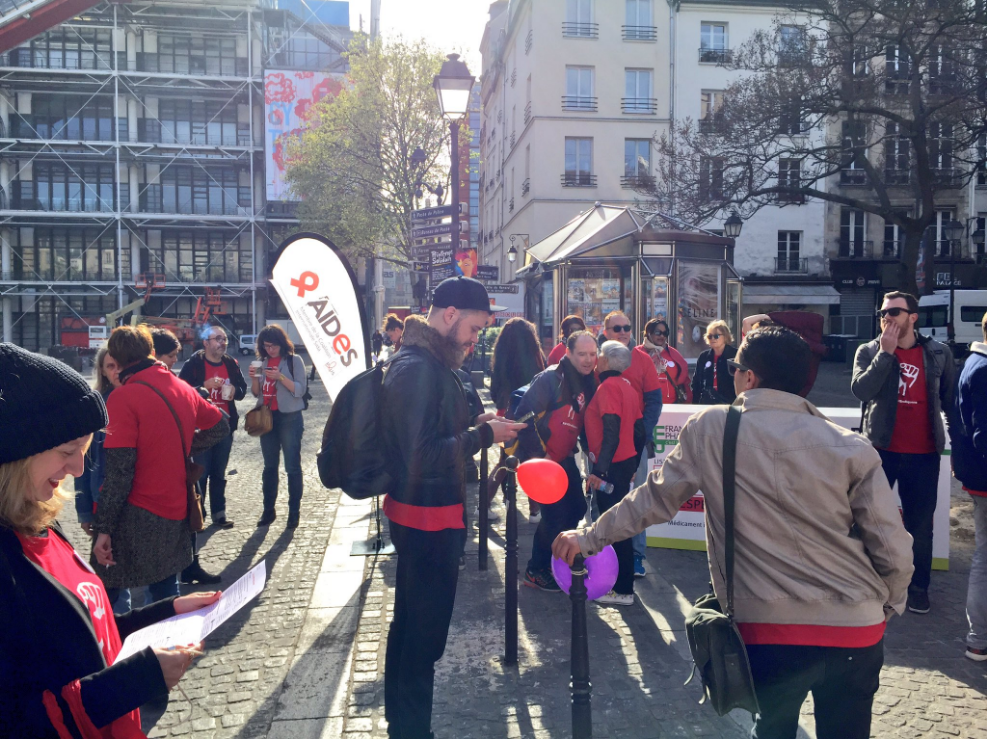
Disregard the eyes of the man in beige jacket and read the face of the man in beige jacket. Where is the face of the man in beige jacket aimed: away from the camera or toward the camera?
away from the camera

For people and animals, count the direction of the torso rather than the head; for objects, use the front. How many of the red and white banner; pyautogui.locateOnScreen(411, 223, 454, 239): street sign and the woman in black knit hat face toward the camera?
2

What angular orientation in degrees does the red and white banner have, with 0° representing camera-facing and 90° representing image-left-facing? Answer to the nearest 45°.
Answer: approximately 0°

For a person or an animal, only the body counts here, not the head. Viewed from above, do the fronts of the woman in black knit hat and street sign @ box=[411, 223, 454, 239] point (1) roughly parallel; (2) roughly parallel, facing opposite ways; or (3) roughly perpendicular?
roughly perpendicular

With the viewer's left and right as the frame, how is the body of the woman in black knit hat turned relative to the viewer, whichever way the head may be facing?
facing to the right of the viewer

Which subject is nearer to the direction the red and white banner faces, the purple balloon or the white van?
the purple balloon

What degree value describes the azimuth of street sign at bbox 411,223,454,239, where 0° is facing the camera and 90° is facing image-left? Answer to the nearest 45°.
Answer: approximately 0°
